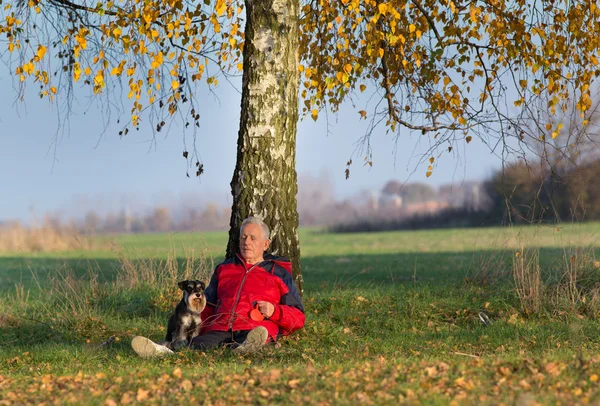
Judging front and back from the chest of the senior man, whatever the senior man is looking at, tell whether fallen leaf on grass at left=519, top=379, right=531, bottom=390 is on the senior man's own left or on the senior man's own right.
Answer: on the senior man's own left

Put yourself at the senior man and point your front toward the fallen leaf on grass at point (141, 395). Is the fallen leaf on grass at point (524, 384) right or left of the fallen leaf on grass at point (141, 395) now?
left

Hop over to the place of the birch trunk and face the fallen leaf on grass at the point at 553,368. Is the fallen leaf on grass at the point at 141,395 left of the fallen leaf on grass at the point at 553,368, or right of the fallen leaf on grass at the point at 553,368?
right

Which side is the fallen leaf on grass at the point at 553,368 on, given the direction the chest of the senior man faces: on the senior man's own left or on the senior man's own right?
on the senior man's own left

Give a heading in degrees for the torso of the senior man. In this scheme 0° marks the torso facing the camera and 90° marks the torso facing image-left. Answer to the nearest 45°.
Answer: approximately 45°
